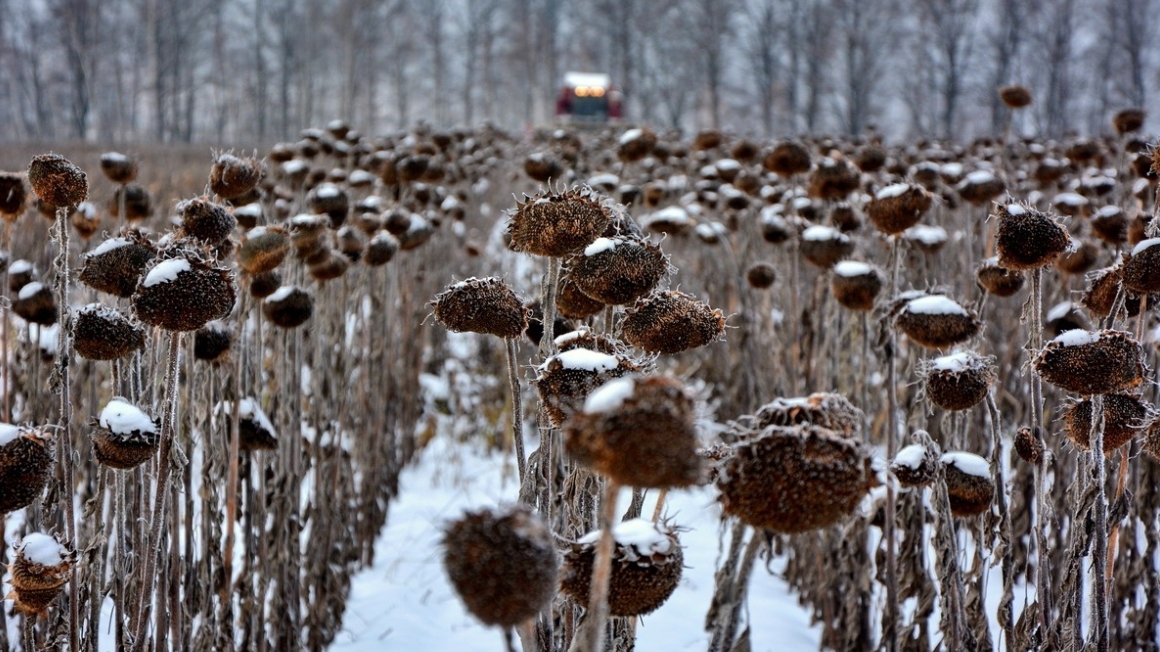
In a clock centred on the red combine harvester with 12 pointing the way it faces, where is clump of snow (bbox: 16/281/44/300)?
The clump of snow is roughly at 12 o'clock from the red combine harvester.

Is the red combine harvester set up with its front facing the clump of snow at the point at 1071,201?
yes

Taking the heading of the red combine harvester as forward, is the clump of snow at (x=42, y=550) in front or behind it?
in front

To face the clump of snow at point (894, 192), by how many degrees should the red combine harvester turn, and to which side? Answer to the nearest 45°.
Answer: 0° — it already faces it

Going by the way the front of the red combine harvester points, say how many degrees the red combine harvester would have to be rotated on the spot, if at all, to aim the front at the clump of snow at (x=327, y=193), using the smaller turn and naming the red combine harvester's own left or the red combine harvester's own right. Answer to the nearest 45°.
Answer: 0° — it already faces it

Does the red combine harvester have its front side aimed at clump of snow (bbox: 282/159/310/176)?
yes

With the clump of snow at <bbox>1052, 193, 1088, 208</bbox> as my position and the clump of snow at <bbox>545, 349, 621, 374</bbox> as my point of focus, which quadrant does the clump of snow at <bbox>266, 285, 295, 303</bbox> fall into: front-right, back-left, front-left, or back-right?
front-right

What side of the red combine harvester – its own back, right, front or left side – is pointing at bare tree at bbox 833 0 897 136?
left

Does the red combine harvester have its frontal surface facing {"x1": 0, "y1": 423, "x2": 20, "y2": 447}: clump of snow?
yes

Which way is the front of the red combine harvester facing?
toward the camera

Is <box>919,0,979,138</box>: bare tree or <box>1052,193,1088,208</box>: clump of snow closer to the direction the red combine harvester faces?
the clump of snow

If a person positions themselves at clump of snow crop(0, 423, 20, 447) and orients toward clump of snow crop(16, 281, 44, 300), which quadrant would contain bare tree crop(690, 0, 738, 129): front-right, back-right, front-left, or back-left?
front-right

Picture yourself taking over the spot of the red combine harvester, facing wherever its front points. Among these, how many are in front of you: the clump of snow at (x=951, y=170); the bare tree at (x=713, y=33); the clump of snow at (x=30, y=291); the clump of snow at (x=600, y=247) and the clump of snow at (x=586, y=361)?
4

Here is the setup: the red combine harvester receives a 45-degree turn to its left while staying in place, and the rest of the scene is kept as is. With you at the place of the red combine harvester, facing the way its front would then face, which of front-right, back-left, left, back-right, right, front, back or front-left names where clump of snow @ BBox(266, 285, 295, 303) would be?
front-right

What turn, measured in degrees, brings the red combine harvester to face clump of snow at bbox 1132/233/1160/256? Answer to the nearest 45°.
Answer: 0° — it already faces it

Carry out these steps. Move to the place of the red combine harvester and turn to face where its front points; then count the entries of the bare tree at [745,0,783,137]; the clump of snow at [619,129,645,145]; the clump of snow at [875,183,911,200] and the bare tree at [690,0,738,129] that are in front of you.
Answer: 2

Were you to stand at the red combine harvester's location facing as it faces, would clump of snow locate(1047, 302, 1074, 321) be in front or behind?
in front

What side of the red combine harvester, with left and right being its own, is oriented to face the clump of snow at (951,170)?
front
